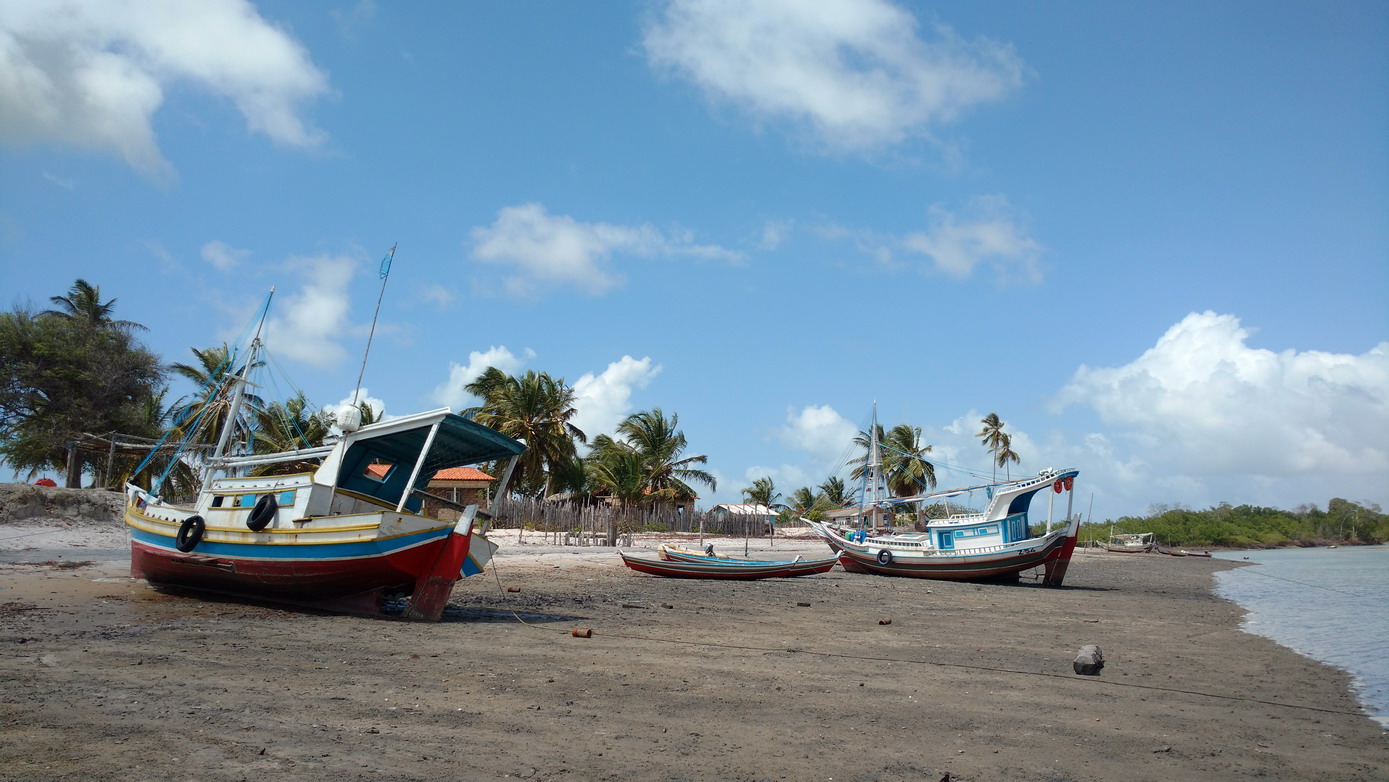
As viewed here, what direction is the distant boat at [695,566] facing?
to the viewer's left

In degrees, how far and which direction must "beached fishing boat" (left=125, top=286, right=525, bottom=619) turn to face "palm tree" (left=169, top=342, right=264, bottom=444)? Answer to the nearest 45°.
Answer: approximately 45° to its right

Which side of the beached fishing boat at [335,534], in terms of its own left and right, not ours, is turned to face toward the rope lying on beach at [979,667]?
back

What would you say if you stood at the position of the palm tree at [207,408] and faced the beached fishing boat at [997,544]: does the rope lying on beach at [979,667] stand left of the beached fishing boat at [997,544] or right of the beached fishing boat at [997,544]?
right

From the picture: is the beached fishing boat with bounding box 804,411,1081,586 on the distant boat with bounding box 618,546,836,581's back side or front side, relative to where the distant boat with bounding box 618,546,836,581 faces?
on the back side

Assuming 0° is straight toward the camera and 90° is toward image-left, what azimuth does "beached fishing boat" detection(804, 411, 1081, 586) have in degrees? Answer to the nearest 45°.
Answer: approximately 90°
